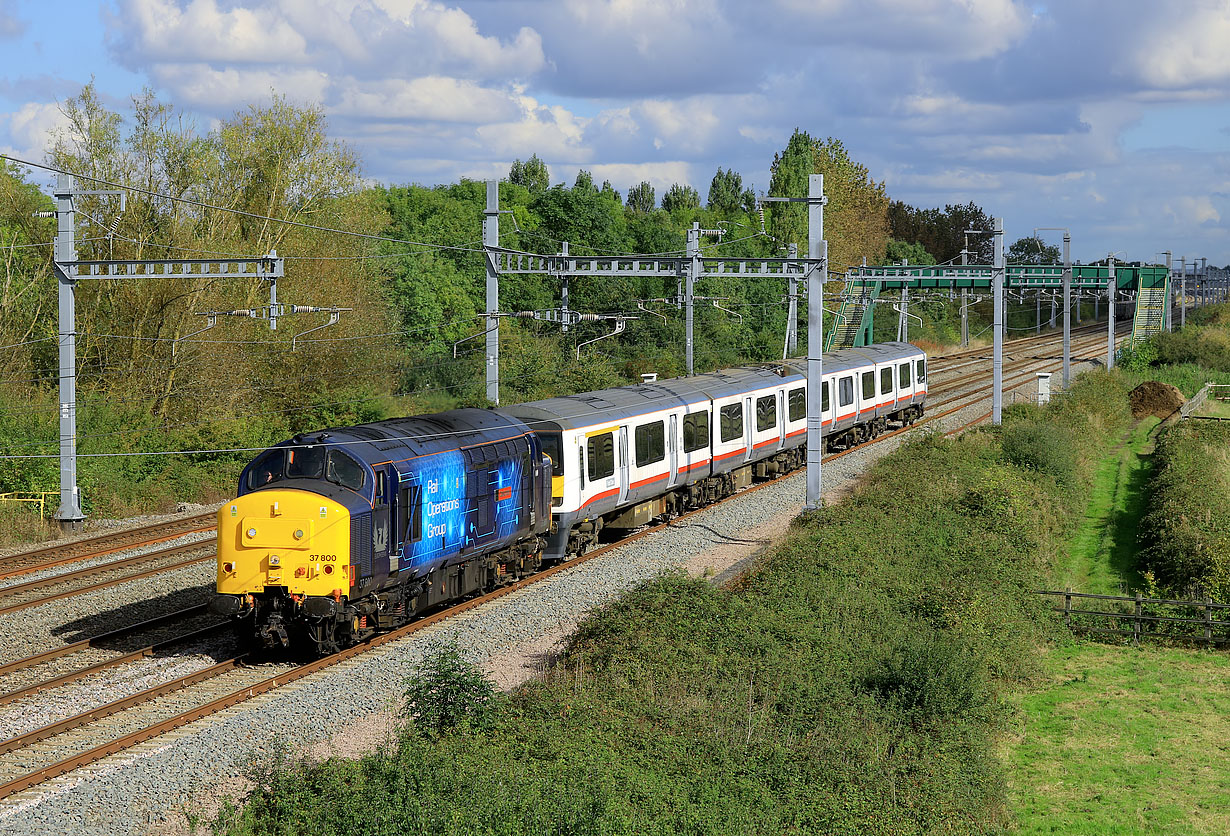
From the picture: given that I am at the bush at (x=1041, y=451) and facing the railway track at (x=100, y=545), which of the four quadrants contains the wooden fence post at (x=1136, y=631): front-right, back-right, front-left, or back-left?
front-left

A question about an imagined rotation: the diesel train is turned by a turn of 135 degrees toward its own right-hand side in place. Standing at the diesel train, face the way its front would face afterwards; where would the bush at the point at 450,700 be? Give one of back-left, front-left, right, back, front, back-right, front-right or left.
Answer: back

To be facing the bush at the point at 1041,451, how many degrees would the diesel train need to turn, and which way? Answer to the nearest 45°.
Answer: approximately 180°

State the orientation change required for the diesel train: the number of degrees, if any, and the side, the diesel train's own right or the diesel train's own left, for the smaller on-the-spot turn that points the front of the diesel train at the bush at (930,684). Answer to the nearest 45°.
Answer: approximately 90° to the diesel train's own left

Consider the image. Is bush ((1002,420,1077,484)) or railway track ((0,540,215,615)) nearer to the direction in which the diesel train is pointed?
the railway track

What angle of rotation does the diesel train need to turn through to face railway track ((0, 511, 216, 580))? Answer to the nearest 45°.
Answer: approximately 90° to its right

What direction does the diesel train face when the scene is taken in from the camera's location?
facing the viewer and to the left of the viewer

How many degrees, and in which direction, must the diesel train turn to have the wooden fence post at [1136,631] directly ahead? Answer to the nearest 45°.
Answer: approximately 135° to its left
